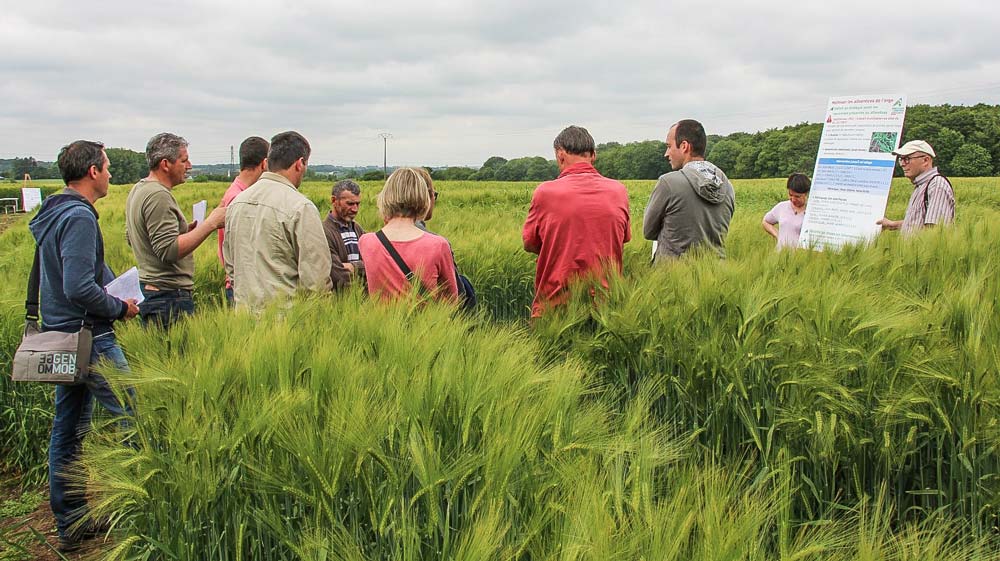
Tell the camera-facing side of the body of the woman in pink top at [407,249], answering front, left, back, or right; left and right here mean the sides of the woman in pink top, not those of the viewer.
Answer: back

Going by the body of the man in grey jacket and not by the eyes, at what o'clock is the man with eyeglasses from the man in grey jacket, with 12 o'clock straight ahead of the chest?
The man with eyeglasses is roughly at 3 o'clock from the man in grey jacket.

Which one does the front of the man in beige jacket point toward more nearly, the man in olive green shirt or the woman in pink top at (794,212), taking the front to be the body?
the woman in pink top

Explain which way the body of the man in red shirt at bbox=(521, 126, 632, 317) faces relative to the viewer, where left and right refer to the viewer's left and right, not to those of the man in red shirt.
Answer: facing away from the viewer

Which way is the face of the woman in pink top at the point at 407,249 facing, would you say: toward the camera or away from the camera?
away from the camera

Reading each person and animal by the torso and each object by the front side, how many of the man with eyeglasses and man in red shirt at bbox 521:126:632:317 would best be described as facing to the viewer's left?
1

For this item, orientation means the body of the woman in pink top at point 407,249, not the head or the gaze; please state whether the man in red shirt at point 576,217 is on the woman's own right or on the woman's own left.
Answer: on the woman's own right

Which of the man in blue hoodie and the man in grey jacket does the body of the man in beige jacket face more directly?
the man in grey jacket

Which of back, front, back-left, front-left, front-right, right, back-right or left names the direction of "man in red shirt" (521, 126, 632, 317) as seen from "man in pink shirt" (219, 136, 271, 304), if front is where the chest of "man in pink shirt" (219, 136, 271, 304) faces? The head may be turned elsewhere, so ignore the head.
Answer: right

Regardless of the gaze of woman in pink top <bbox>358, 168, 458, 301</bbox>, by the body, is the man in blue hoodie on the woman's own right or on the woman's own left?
on the woman's own left

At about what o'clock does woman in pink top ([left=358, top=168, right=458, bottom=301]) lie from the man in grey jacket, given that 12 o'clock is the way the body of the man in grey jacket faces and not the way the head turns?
The woman in pink top is roughly at 9 o'clock from the man in grey jacket.

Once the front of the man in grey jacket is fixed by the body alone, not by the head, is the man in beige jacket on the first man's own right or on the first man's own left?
on the first man's own left

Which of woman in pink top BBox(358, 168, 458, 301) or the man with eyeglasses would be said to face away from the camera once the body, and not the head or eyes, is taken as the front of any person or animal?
the woman in pink top

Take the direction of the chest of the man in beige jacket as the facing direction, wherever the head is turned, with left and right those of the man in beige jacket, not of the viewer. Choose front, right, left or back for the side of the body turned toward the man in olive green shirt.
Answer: left

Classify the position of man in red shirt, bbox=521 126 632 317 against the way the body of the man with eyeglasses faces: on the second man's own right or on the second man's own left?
on the second man's own left
